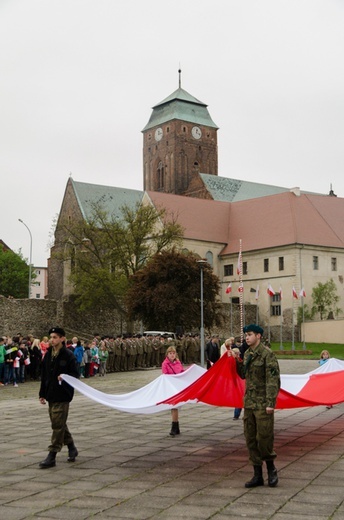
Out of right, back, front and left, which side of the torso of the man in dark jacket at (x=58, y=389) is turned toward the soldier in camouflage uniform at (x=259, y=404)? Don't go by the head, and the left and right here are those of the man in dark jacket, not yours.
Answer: left

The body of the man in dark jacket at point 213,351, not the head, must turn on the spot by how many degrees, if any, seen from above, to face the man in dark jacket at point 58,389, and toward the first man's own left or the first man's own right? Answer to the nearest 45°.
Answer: approximately 45° to the first man's own right

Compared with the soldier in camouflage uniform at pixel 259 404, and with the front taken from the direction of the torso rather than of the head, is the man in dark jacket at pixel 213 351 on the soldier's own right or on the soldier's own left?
on the soldier's own right

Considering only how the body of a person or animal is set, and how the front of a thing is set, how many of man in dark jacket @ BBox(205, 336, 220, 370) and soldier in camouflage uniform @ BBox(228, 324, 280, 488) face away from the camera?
0

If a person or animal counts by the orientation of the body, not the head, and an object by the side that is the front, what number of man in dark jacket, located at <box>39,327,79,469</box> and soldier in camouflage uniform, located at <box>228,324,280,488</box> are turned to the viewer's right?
0

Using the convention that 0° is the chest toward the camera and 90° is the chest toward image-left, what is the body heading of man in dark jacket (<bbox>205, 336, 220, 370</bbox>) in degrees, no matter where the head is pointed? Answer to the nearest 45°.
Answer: approximately 315°

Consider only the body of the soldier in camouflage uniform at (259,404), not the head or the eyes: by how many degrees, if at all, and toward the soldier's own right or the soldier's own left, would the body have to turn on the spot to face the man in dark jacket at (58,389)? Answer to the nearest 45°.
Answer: approximately 45° to the soldier's own right
